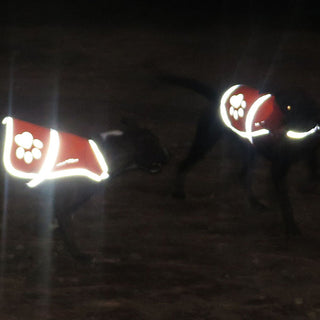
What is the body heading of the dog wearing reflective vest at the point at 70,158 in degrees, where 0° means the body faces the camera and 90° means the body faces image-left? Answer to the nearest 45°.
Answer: approximately 270°

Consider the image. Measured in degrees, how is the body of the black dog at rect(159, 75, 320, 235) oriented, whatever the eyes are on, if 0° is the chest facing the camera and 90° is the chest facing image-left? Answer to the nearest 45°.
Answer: approximately 315°

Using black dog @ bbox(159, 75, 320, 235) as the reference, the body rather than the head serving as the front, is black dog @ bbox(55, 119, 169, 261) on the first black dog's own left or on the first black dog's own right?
on the first black dog's own right

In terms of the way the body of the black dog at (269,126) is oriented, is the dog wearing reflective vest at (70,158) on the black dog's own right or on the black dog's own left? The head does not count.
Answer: on the black dog's own right

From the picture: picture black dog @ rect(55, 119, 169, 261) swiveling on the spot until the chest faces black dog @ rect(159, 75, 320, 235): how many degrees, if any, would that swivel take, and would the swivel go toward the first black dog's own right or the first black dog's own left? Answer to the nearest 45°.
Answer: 0° — it already faces it
